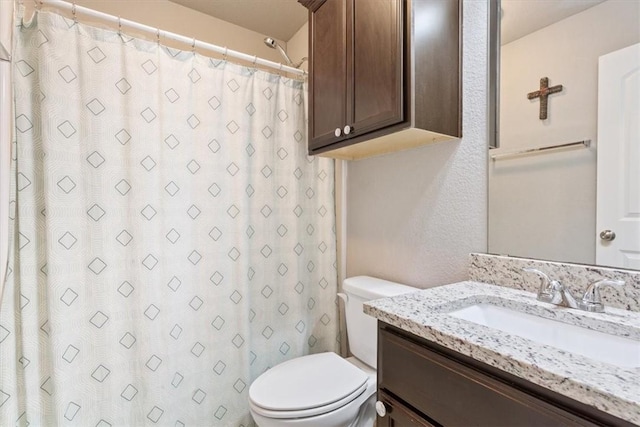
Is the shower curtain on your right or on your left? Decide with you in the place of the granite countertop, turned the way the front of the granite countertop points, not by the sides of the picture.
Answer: on your right

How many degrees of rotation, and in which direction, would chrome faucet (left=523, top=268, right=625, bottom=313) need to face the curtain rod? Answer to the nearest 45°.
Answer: approximately 45° to its right

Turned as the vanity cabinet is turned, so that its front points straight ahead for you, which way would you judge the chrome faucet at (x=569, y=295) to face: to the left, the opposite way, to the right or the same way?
the same way

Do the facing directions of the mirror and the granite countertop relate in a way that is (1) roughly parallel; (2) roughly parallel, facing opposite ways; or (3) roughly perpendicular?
roughly parallel

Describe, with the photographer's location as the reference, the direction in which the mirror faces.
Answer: facing the viewer and to the left of the viewer

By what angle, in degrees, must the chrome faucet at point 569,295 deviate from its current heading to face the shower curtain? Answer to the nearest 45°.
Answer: approximately 45° to its right

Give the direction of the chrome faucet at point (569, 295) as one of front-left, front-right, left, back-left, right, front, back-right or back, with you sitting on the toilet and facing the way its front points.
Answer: left
